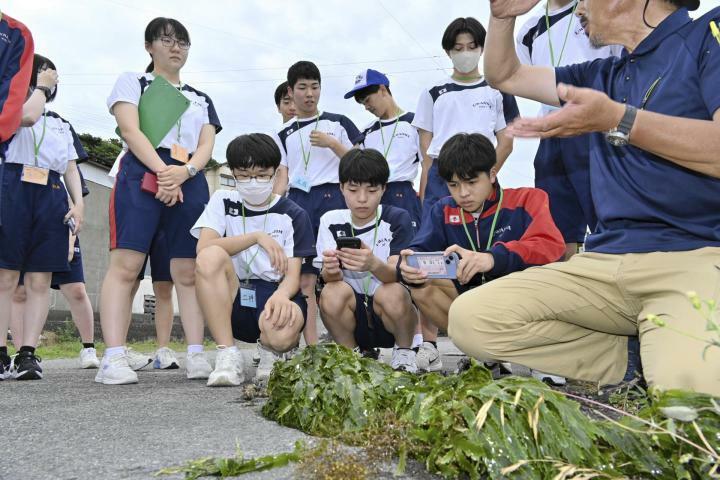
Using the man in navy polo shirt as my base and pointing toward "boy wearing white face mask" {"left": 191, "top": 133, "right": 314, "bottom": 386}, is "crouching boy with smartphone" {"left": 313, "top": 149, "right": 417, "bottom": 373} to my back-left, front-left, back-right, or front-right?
front-right

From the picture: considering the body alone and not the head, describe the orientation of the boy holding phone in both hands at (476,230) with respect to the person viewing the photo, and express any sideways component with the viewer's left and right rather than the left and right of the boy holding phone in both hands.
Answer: facing the viewer and to the left of the viewer

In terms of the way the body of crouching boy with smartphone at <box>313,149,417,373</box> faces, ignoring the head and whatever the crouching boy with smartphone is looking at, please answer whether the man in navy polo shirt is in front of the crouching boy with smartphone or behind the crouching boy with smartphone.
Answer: in front

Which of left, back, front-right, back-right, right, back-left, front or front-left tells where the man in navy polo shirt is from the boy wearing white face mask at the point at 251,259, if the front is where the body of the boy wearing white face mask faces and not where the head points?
front-left

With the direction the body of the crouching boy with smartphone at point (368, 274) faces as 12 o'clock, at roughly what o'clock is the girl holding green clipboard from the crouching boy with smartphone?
The girl holding green clipboard is roughly at 3 o'clock from the crouching boy with smartphone.

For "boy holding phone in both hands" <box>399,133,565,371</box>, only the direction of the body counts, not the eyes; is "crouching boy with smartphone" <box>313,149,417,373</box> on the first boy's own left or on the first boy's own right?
on the first boy's own right

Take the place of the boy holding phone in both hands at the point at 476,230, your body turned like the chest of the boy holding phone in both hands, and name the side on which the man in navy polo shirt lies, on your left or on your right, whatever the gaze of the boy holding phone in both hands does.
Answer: on your left

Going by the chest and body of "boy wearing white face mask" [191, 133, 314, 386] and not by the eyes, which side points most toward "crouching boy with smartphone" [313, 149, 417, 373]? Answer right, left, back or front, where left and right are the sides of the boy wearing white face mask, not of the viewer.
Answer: left

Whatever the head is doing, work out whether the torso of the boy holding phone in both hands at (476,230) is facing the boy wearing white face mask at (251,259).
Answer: no

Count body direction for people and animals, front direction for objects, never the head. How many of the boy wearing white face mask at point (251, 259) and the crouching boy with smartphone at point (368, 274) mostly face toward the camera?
2

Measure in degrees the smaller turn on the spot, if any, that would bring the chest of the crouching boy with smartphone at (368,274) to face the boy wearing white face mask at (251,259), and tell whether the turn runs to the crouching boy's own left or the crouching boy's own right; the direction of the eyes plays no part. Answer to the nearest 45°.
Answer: approximately 90° to the crouching boy's own right

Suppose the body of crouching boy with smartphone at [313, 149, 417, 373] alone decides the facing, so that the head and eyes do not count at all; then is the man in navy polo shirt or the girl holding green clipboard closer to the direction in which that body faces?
the man in navy polo shirt

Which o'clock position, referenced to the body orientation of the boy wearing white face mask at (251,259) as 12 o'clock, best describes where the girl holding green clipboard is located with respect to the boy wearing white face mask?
The girl holding green clipboard is roughly at 4 o'clock from the boy wearing white face mask.

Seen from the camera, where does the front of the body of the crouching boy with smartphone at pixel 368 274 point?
toward the camera

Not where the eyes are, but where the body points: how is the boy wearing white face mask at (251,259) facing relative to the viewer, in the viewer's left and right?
facing the viewer
